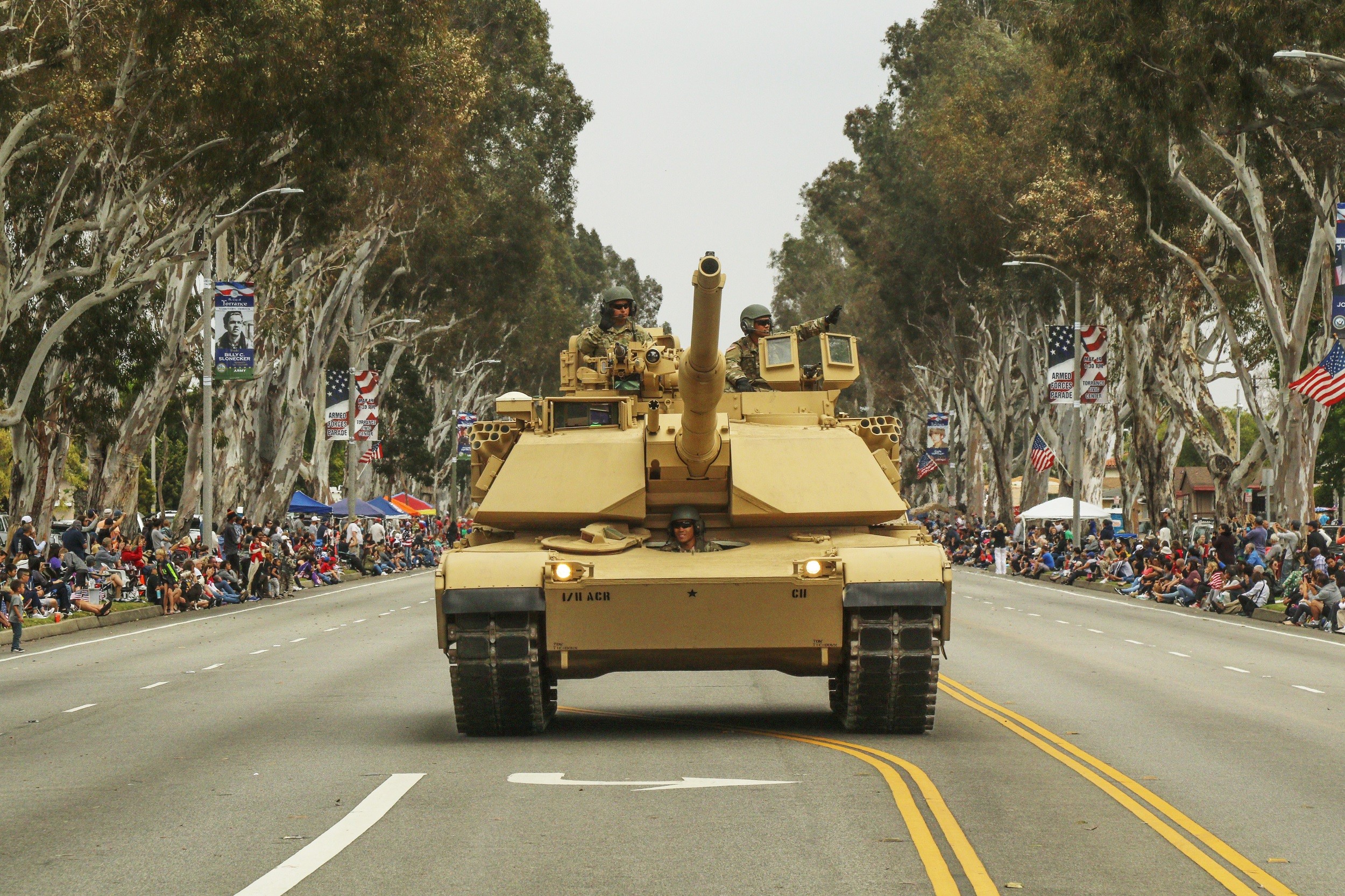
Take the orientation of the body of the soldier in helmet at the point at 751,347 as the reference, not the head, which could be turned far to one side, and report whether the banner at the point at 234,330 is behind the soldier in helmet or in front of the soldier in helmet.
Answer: behind

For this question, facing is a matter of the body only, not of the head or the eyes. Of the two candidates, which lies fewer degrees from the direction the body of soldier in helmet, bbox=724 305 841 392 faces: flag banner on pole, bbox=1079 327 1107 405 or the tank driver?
the tank driver

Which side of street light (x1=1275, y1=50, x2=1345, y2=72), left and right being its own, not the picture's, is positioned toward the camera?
left

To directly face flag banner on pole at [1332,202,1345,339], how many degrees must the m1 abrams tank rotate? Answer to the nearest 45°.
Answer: approximately 135° to its left

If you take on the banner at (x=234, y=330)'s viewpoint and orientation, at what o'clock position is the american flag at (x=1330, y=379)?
The american flag is roughly at 10 o'clock from the banner.

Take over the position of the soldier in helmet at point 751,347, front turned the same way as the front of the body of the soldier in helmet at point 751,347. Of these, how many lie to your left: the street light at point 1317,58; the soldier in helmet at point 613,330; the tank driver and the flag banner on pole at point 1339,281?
2
